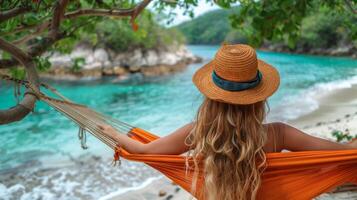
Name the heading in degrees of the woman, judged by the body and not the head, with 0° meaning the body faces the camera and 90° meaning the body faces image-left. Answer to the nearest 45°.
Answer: approximately 180°

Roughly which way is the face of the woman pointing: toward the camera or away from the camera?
away from the camera
